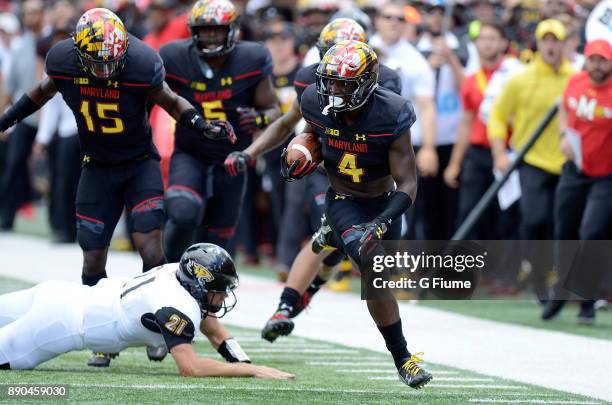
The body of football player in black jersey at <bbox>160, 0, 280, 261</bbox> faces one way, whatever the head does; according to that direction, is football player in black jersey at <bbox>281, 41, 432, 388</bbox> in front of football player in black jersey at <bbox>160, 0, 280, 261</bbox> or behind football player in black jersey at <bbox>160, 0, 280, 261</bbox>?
in front

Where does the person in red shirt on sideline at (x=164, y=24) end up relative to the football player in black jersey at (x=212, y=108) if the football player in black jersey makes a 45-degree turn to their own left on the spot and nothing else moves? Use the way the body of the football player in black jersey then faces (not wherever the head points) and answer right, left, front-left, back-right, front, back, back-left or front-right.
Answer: back-left

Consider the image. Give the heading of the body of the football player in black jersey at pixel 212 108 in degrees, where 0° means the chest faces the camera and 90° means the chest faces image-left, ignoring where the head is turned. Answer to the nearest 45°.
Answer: approximately 0°

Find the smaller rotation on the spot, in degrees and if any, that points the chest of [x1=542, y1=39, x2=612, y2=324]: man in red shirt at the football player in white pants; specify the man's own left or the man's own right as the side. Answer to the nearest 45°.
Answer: approximately 45° to the man's own right

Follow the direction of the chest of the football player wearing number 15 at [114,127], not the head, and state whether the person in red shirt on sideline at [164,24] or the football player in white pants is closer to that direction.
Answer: the football player in white pants

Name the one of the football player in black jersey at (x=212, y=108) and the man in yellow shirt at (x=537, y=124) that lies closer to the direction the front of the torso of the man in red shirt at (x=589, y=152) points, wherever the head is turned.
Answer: the football player in black jersey

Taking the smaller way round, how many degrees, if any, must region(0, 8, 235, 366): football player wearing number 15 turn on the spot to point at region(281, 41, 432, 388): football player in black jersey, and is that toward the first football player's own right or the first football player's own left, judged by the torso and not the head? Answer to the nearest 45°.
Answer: approximately 45° to the first football player's own left
